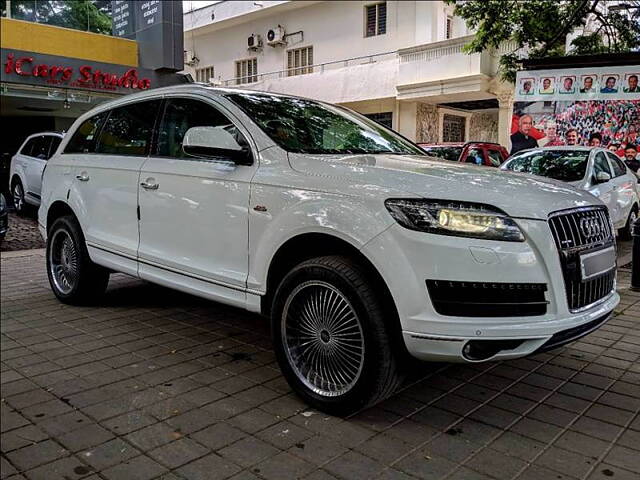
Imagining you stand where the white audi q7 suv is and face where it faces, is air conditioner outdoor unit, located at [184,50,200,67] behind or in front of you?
behind

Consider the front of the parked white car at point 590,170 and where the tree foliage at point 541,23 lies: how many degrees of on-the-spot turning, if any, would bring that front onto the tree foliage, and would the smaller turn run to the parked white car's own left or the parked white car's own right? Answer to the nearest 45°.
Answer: approximately 135° to the parked white car's own right

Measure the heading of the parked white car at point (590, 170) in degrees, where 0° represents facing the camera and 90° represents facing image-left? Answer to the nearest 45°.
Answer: approximately 45°

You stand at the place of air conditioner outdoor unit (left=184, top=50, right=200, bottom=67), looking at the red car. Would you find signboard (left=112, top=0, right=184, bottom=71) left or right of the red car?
right

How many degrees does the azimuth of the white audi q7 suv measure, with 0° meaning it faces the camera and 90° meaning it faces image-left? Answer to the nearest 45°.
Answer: approximately 315°

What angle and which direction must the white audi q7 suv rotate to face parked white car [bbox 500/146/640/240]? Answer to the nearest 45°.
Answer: approximately 90° to its left

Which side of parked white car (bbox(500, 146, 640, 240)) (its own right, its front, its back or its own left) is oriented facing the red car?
right
